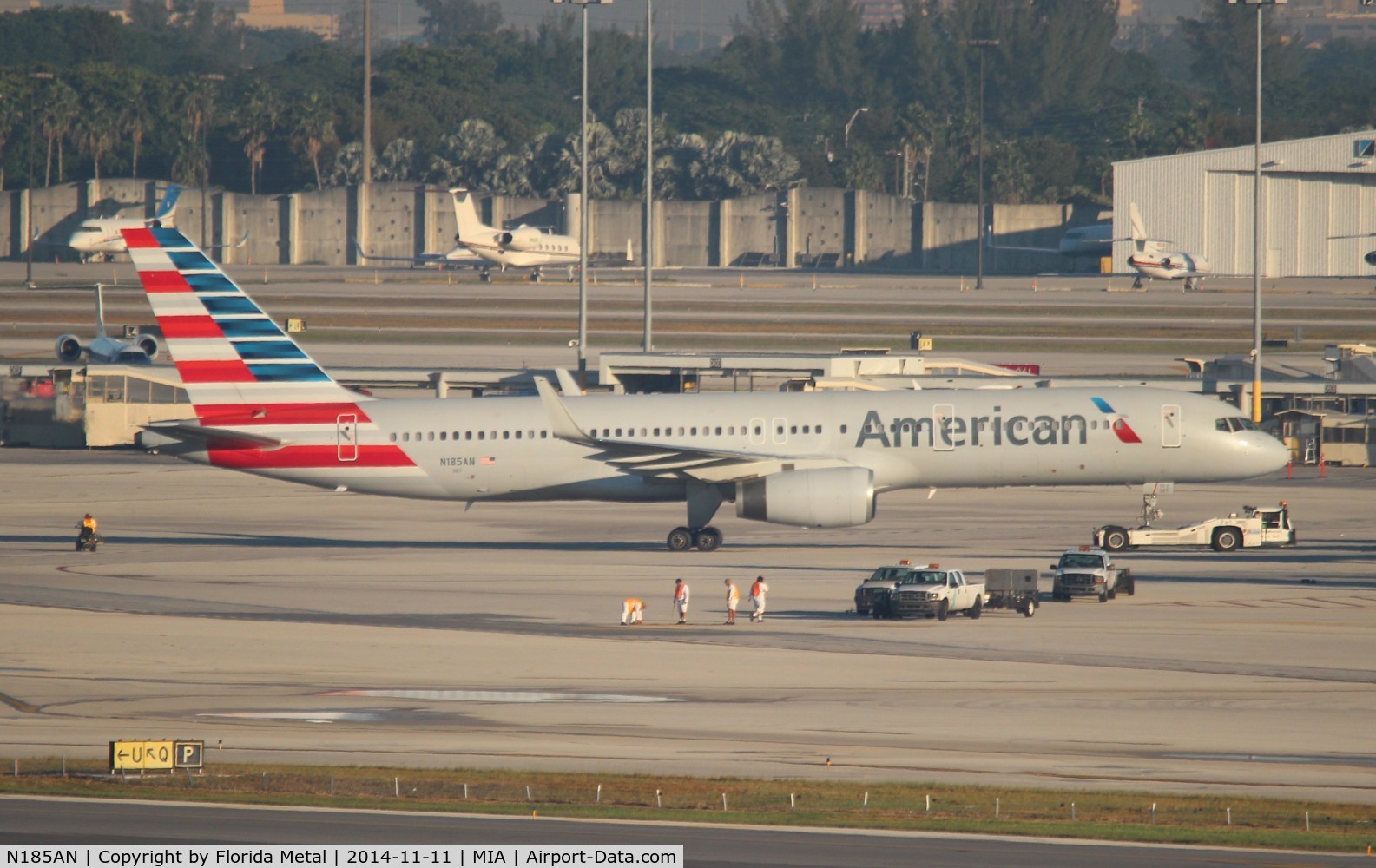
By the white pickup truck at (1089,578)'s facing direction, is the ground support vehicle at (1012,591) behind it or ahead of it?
ahead

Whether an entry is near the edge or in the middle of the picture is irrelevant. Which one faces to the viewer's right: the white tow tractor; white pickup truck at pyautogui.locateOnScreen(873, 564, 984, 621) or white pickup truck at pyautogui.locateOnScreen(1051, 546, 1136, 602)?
the white tow tractor

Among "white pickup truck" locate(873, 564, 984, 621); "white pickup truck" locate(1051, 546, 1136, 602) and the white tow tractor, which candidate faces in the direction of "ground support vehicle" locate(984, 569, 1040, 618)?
"white pickup truck" locate(1051, 546, 1136, 602)

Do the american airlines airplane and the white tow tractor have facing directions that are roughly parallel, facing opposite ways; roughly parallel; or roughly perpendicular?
roughly parallel

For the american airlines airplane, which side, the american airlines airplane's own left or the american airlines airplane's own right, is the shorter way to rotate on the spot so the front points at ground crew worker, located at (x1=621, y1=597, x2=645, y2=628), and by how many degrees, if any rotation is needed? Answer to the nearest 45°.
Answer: approximately 90° to the american airlines airplane's own right

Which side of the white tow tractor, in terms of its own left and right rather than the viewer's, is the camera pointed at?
right

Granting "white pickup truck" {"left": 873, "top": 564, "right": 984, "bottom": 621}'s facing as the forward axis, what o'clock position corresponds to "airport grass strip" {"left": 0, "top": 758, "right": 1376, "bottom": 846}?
The airport grass strip is roughly at 11 o'clock from the white pickup truck.

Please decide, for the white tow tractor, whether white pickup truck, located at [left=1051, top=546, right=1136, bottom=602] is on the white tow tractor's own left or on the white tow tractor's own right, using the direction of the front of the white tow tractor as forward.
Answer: on the white tow tractor's own right

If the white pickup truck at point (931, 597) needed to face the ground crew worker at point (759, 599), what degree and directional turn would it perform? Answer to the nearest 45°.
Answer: approximately 45° to its right

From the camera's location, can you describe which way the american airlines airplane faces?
facing to the right of the viewer

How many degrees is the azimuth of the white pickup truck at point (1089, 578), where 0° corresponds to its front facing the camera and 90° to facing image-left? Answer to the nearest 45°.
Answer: approximately 45°

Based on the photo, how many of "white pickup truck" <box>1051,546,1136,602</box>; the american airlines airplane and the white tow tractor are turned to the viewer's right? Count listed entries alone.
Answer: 2

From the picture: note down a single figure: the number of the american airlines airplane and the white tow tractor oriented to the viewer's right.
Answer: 2

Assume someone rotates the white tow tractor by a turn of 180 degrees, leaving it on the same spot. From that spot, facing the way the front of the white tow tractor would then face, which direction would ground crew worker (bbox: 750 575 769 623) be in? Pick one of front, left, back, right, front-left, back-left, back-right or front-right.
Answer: front-left

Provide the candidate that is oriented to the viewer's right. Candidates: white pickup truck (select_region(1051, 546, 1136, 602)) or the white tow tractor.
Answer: the white tow tractor

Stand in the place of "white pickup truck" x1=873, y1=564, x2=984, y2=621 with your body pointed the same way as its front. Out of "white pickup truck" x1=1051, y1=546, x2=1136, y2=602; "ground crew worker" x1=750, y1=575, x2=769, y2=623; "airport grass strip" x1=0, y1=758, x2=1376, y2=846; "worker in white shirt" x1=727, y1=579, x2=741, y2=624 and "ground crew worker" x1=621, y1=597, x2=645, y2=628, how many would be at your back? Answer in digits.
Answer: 1

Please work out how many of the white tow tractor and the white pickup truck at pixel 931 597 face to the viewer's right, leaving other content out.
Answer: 1
